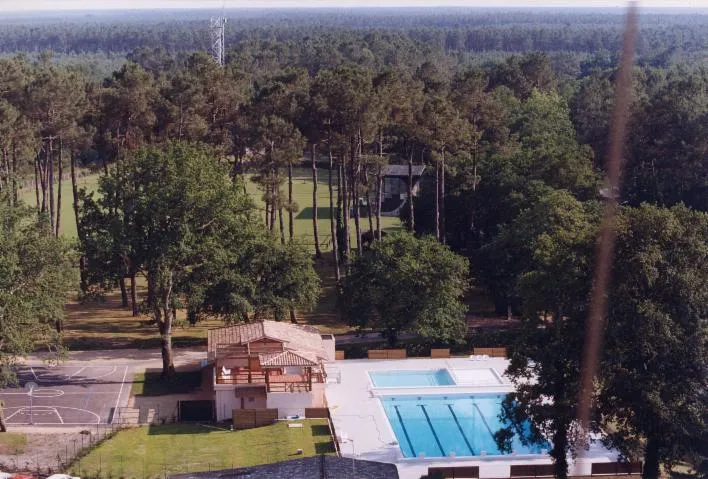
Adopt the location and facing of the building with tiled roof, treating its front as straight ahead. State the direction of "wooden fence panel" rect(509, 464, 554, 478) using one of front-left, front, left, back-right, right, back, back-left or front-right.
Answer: front-left

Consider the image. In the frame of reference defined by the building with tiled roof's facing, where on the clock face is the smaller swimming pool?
The smaller swimming pool is roughly at 8 o'clock from the building with tiled roof.

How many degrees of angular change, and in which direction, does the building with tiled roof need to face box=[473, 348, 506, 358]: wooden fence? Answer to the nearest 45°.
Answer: approximately 135° to its left

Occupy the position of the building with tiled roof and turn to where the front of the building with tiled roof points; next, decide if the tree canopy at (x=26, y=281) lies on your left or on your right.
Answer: on your right

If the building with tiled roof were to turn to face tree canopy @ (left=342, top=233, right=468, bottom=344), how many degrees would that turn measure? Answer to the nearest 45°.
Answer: approximately 135° to its left

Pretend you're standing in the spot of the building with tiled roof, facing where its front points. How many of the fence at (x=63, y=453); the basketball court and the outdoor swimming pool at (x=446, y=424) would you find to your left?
1

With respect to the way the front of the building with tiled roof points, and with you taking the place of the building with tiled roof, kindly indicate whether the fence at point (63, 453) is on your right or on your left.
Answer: on your right

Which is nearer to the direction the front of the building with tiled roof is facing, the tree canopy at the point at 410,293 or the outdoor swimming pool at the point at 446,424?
the outdoor swimming pool

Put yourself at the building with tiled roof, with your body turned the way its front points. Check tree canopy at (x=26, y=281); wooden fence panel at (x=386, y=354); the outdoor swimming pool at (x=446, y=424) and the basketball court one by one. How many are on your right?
2

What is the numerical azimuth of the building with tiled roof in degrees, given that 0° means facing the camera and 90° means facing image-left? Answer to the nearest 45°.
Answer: approximately 0°

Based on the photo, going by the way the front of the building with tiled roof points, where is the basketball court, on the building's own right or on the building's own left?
on the building's own right

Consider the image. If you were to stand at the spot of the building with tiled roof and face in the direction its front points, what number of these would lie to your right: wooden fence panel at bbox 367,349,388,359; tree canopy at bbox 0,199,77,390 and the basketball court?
2

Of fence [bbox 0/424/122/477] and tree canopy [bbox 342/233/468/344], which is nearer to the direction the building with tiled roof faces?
the fence

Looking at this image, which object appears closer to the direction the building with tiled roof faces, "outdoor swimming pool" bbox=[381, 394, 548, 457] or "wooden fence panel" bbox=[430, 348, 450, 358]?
the outdoor swimming pool
